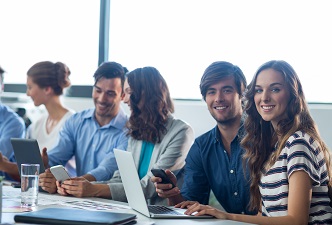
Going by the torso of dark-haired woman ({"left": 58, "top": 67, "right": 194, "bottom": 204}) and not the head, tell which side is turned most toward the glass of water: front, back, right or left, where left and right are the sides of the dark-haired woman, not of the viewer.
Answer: front

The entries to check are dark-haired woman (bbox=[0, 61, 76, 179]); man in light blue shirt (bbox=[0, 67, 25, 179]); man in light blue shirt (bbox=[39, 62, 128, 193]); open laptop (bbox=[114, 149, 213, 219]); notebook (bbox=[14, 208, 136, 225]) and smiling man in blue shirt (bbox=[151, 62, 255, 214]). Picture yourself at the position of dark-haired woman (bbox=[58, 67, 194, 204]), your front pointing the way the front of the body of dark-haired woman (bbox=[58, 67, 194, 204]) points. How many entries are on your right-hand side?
3

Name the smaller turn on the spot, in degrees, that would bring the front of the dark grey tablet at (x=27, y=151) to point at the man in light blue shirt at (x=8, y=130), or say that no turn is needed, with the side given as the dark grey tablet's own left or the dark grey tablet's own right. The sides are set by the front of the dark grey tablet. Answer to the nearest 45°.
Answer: approximately 45° to the dark grey tablet's own left

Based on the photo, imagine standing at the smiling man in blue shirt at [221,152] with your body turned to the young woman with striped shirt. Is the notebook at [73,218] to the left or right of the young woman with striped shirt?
right

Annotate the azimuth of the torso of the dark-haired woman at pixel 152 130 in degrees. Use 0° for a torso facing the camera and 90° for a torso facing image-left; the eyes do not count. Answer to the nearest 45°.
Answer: approximately 45°

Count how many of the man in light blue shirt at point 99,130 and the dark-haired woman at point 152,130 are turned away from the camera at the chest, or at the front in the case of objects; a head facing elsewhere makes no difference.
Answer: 0

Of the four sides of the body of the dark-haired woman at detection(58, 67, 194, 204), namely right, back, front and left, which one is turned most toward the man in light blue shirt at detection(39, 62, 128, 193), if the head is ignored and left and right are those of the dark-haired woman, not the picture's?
right

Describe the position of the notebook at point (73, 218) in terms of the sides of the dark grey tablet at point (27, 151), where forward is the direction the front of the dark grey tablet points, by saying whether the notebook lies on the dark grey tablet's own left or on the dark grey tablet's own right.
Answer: on the dark grey tablet's own right

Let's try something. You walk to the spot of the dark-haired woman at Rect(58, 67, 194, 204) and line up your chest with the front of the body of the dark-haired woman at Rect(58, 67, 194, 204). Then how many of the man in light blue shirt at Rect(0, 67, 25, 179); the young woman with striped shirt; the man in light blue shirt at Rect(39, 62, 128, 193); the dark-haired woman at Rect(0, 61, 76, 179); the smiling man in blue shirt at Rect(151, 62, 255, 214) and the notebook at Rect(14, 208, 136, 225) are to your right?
3

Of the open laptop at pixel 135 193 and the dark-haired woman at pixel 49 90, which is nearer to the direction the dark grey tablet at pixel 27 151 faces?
the dark-haired woman
